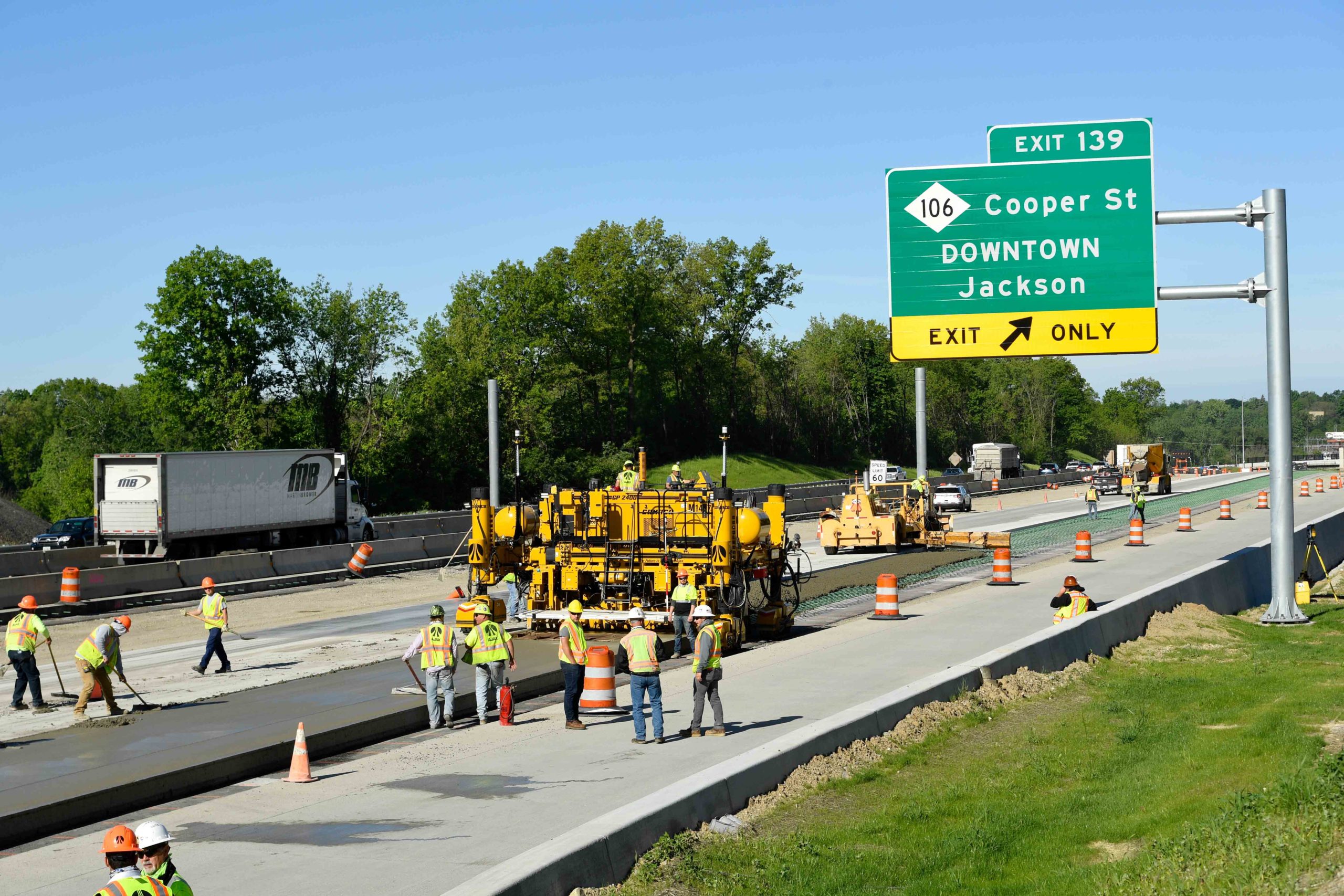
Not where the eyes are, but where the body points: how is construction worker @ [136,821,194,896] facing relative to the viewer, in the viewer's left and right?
facing the viewer and to the left of the viewer

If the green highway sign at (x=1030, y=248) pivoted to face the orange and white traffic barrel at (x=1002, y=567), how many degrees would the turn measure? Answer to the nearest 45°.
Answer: approximately 180°

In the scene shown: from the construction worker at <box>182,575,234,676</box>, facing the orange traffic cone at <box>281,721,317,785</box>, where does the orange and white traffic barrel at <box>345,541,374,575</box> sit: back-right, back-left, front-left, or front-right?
back-left

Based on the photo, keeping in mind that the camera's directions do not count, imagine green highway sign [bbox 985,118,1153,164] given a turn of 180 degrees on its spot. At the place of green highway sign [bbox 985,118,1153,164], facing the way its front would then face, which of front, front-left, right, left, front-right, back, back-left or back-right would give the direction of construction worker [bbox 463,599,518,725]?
back-left

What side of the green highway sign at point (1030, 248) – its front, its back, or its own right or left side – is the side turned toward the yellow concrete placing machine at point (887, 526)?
back

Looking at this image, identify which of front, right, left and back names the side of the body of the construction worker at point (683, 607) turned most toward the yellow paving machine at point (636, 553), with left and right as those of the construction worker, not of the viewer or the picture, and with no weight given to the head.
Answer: back

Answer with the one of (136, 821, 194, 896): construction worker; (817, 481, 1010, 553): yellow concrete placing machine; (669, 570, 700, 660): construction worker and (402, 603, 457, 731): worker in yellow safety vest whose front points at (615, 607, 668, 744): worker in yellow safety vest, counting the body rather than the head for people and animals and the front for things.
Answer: (669, 570, 700, 660): construction worker

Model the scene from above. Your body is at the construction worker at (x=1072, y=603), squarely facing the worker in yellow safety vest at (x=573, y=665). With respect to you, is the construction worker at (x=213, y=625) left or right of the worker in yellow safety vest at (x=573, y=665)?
right

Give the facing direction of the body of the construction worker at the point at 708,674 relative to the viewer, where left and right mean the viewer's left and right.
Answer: facing to the left of the viewer

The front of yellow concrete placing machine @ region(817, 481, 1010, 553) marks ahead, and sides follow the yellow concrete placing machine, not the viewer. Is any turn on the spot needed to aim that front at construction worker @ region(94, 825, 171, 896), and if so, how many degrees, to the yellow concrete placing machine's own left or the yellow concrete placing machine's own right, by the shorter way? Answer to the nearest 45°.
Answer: approximately 135° to the yellow concrete placing machine's own right
